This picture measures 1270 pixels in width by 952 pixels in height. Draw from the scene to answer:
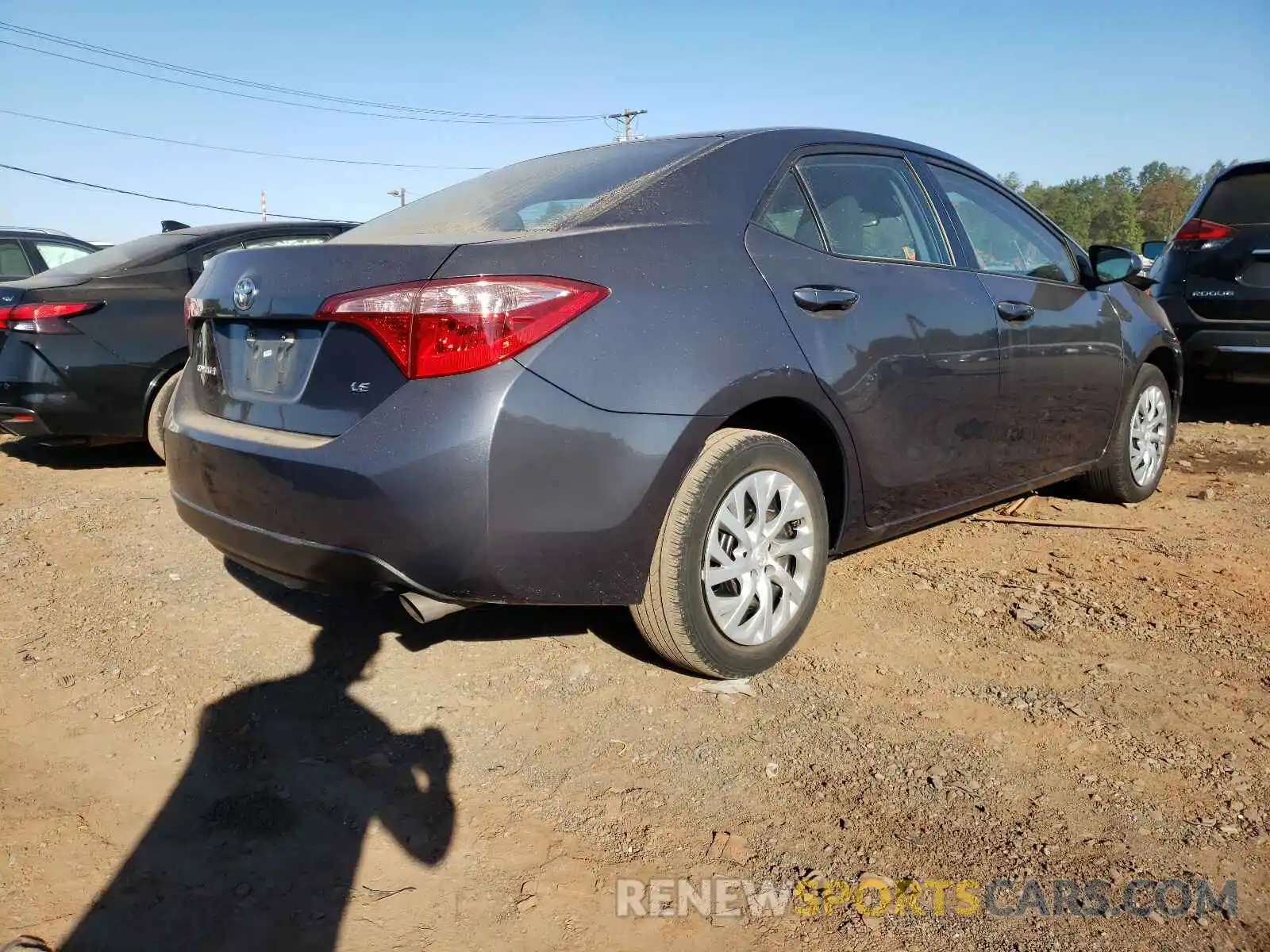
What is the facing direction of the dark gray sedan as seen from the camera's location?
facing away from the viewer and to the right of the viewer
